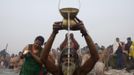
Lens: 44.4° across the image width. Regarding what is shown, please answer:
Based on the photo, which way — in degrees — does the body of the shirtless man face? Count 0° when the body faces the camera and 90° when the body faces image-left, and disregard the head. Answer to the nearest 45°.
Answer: approximately 0°
